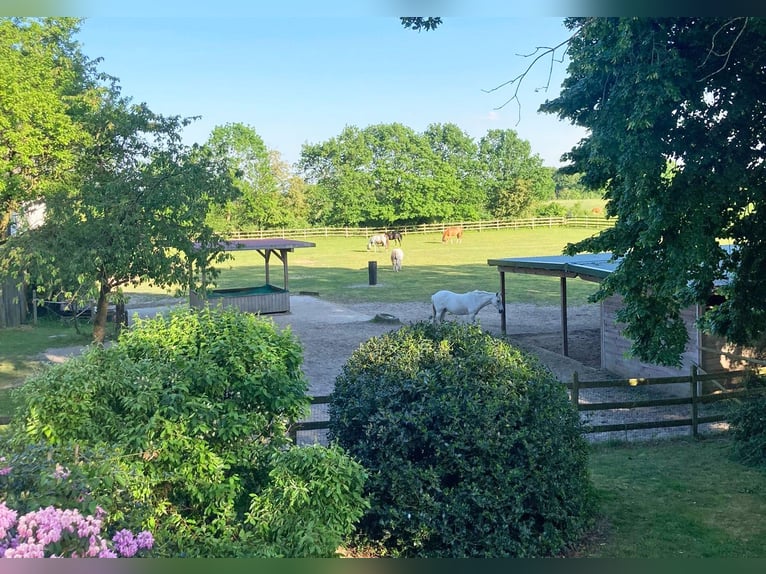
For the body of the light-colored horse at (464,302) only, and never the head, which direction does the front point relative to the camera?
to the viewer's right

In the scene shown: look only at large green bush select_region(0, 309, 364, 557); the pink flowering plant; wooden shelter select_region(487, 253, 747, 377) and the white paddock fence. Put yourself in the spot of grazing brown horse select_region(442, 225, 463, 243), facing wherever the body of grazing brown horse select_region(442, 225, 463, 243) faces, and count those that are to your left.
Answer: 3

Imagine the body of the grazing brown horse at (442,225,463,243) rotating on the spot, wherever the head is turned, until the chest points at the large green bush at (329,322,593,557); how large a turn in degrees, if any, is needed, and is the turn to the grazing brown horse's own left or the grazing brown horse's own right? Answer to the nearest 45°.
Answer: approximately 90° to the grazing brown horse's own left

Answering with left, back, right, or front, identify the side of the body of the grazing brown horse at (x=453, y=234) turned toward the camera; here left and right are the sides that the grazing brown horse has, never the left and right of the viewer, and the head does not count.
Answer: left

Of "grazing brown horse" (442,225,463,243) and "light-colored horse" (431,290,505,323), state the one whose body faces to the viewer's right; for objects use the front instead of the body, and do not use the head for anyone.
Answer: the light-colored horse

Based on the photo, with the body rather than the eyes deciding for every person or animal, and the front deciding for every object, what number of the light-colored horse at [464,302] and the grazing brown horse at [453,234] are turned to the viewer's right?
1

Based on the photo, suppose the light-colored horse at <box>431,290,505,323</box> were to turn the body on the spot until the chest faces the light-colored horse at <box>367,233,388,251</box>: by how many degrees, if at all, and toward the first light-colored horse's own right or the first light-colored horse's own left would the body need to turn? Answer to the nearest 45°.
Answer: approximately 90° to the first light-colored horse's own left

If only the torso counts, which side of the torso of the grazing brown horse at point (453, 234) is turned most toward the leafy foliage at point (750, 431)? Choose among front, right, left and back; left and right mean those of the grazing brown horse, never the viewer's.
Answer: left

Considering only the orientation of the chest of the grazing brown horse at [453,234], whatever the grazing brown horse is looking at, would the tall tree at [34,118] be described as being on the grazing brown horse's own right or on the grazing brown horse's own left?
on the grazing brown horse's own left
